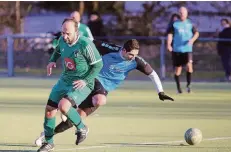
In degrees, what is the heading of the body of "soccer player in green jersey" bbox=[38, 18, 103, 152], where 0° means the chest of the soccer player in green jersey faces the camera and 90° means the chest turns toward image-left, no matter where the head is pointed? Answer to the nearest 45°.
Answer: approximately 45°

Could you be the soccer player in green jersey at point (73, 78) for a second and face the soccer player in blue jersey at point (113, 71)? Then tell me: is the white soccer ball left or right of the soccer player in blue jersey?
right

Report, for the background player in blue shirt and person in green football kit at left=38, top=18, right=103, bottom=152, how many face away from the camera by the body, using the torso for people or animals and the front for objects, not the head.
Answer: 0

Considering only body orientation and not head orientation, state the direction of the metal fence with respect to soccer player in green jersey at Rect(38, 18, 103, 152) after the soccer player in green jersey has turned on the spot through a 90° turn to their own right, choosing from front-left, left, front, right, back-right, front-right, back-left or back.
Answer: front-right

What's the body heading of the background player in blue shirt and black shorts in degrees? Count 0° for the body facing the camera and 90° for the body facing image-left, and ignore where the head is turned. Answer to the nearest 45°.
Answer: approximately 0°

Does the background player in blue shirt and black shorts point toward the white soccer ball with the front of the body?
yes

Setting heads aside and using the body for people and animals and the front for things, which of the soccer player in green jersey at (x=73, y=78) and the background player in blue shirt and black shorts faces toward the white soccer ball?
the background player in blue shirt and black shorts
